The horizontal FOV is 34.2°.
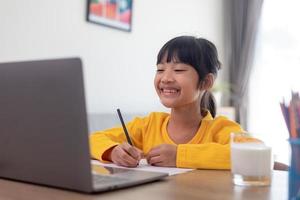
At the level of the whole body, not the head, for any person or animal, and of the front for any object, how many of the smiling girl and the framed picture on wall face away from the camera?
0

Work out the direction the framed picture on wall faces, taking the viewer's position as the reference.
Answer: facing the viewer and to the right of the viewer

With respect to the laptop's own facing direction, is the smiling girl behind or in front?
in front

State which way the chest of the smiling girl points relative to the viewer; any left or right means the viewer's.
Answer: facing the viewer and to the left of the viewer

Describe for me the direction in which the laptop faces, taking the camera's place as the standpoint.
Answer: facing away from the viewer and to the right of the viewer

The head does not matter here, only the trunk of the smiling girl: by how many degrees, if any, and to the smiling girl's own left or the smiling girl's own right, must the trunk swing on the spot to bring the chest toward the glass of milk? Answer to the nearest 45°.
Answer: approximately 45° to the smiling girl's own left

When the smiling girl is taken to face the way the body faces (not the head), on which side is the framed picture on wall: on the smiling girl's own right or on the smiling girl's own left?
on the smiling girl's own right

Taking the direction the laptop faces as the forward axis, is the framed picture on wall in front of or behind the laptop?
in front

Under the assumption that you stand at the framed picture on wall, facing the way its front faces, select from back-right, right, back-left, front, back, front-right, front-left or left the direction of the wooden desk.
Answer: front-right

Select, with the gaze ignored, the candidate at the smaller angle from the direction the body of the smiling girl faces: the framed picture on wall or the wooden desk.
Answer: the wooden desk

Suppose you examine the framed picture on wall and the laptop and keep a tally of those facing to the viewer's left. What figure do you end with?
0

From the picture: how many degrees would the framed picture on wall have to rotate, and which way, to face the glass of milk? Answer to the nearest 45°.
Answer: approximately 45° to its right

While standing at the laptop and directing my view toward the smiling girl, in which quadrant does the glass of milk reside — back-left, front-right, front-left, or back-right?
front-right

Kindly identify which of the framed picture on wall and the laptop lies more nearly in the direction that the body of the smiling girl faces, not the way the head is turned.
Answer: the laptop
